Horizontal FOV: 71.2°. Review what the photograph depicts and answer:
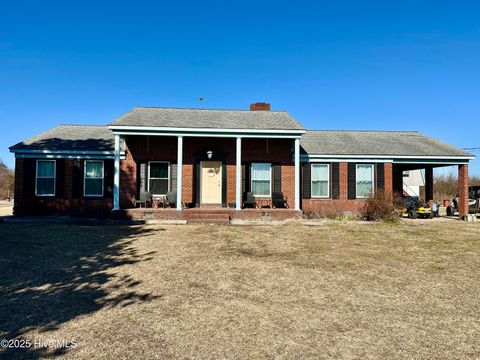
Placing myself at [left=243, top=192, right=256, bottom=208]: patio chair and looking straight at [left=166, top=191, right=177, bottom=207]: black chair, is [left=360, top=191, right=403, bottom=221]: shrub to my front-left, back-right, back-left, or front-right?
back-left

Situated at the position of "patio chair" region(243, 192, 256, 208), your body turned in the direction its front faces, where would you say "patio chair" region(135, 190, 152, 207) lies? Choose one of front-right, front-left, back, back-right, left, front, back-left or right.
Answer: right

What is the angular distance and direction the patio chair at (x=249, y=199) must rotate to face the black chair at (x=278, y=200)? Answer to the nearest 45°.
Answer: approximately 90° to its left

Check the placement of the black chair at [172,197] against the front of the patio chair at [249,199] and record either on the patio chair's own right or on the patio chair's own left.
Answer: on the patio chair's own right

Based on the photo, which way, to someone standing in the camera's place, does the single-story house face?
facing the viewer

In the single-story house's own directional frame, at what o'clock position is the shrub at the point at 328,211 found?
The shrub is roughly at 11 o'clock from the single-story house.

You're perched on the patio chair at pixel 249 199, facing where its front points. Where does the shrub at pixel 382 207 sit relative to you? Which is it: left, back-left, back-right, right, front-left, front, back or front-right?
left

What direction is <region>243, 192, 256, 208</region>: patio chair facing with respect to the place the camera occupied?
facing the viewer

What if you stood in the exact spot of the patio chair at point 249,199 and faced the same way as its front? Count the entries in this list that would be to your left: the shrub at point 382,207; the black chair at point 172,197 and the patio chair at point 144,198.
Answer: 1
